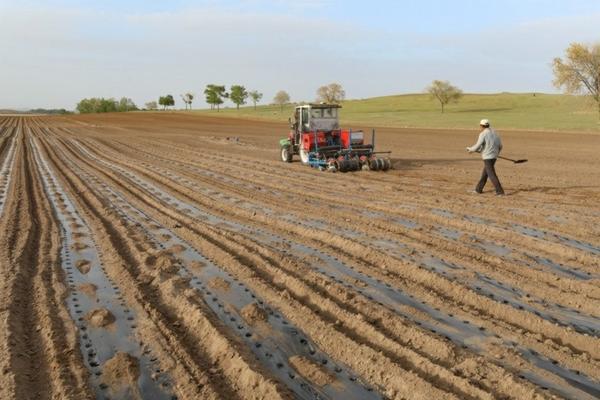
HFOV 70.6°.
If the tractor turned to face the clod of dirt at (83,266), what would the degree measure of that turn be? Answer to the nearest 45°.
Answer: approximately 135° to its left

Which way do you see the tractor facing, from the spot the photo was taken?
facing away from the viewer and to the left of the viewer

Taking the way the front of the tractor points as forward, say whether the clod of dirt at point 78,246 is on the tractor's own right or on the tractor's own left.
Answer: on the tractor's own left

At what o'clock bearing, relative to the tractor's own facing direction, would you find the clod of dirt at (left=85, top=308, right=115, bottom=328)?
The clod of dirt is roughly at 8 o'clock from the tractor.

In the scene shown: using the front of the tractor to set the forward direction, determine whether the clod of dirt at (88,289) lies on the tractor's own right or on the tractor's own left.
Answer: on the tractor's own left

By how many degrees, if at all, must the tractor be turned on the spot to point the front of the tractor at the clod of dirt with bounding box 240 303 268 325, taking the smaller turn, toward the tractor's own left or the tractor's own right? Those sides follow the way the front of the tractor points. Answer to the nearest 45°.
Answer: approximately 135° to the tractor's own left

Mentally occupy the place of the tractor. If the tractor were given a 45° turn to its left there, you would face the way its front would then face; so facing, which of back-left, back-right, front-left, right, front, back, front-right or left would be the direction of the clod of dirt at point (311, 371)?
left

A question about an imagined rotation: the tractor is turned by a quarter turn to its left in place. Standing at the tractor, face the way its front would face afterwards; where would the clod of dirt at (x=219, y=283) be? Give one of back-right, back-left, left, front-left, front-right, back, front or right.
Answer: front-left

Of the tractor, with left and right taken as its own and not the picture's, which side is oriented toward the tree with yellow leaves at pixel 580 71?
right

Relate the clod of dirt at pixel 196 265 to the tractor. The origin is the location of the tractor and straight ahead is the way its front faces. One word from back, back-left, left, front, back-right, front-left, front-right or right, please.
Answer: back-left

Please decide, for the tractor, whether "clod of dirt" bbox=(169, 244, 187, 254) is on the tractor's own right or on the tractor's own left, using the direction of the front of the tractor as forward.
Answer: on the tractor's own left
